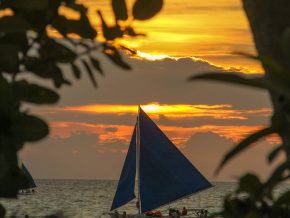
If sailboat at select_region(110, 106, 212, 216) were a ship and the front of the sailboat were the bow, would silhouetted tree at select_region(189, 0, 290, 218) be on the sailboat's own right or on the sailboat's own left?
on the sailboat's own left

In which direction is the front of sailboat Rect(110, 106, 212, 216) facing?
to the viewer's left

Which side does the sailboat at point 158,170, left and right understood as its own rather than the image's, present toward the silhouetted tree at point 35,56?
left
